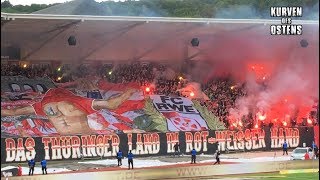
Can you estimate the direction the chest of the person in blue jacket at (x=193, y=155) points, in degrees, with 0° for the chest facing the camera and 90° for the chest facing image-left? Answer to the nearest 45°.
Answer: approximately 180°

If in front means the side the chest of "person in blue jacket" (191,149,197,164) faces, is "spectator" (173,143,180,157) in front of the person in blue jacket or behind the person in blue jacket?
in front

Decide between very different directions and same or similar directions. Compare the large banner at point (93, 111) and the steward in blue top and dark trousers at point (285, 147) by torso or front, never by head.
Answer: very different directions

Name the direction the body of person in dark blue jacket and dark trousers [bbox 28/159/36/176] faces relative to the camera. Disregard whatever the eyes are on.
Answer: away from the camera

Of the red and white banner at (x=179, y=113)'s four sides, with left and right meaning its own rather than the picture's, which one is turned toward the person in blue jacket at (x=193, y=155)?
front

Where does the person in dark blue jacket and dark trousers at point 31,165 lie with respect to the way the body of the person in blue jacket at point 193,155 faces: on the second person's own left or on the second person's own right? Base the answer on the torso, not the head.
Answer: on the second person's own left

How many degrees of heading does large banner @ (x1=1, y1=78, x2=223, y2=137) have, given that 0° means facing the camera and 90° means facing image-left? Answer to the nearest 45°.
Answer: approximately 0°

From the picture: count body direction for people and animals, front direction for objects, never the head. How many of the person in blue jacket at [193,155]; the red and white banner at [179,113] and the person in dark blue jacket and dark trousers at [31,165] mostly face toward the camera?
1

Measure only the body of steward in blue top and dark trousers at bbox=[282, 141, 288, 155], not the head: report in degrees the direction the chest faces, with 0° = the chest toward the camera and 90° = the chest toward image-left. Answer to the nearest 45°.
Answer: approximately 180°

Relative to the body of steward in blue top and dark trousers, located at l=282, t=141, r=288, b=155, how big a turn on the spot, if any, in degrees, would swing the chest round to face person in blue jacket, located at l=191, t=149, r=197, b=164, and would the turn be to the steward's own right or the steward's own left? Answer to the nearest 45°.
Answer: approximately 135° to the steward's own left

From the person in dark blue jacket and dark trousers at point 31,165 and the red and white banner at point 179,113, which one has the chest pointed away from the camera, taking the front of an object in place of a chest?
the person in dark blue jacket and dark trousers
